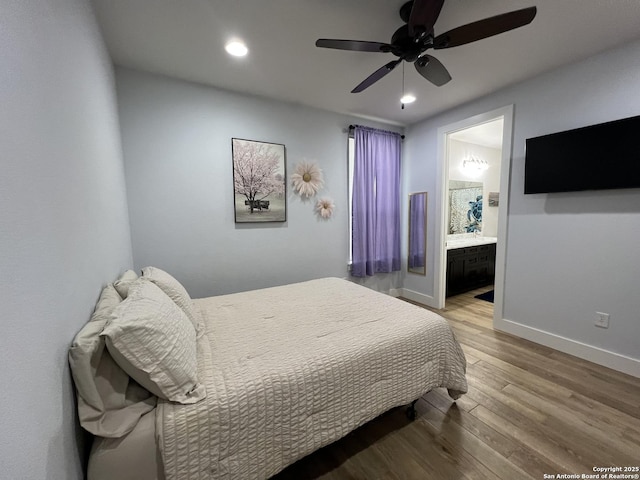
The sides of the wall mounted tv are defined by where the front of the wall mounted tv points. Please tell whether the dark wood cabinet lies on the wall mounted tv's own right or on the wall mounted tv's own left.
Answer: on the wall mounted tv's own right

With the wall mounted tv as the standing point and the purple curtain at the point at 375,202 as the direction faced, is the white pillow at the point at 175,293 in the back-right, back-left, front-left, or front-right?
front-left

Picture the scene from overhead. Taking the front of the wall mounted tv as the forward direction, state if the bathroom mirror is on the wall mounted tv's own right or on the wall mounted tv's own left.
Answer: on the wall mounted tv's own right

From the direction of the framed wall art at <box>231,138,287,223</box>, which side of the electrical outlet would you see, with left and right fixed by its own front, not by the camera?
front

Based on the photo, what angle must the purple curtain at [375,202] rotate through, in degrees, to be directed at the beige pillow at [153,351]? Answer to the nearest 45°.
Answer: approximately 45° to its right

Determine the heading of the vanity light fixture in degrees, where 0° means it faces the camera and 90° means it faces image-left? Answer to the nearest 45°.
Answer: approximately 315°

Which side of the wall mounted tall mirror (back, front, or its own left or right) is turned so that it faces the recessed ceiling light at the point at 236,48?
front

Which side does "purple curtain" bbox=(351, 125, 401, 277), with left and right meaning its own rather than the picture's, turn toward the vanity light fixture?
left

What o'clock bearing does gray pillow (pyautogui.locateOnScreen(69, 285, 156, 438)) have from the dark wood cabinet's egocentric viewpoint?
The gray pillow is roughly at 2 o'clock from the dark wood cabinet.

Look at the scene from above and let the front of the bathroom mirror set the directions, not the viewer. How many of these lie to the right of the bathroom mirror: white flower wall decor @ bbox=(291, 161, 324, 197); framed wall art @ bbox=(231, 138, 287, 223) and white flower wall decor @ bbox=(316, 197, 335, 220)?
3

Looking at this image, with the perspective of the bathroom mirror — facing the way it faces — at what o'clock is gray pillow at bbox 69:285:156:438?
The gray pillow is roughly at 2 o'clock from the bathroom mirror.

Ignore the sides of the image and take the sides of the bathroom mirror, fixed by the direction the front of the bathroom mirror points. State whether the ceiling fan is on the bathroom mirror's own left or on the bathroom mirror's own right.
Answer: on the bathroom mirror's own right

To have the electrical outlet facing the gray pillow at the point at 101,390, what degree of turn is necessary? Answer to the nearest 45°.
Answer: approximately 45° to its left

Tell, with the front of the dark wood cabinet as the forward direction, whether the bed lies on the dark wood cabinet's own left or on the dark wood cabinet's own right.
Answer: on the dark wood cabinet's own right

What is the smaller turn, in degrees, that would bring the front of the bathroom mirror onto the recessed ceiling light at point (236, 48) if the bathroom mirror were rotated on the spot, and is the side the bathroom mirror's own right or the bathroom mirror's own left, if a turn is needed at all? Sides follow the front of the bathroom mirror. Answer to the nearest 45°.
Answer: approximately 45° to the bathroom mirror's own right

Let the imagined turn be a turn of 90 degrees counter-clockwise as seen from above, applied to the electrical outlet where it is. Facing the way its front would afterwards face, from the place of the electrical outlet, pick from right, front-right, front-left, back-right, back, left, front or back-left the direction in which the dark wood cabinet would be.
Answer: back

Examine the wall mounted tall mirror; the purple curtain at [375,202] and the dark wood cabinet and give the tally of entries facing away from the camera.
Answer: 0

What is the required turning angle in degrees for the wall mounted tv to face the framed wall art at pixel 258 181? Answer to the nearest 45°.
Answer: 0° — it already faces it

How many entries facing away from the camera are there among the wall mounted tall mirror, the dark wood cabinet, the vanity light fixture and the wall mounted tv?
0

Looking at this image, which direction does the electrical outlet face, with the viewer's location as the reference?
facing the viewer and to the left of the viewer
